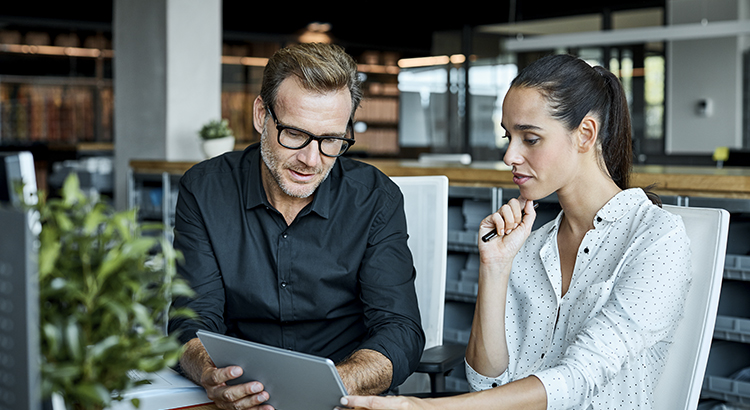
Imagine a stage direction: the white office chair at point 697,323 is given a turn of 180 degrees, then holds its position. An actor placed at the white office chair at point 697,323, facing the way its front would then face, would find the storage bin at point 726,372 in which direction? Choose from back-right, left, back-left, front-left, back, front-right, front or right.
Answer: front-left

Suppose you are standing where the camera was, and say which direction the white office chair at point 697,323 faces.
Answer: facing the viewer and to the left of the viewer

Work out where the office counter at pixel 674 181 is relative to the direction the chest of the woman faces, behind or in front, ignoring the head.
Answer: behind

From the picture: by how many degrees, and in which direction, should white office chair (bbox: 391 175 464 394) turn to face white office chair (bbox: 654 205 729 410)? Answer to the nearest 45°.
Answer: approximately 90° to its left

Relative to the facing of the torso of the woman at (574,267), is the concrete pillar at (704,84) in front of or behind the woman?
behind

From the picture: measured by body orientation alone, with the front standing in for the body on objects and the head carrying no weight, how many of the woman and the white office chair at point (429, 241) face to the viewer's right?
0

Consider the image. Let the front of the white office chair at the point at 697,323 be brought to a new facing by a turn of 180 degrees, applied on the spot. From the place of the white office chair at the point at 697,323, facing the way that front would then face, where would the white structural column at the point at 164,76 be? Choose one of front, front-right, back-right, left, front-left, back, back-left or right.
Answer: left

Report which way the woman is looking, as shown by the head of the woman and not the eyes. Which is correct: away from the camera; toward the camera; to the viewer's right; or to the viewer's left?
to the viewer's left

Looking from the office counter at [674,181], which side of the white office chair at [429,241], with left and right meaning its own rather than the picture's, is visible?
back
